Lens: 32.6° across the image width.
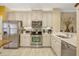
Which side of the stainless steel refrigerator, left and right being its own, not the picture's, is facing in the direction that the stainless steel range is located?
left

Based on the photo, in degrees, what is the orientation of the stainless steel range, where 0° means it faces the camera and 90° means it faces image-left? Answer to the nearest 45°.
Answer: approximately 0°

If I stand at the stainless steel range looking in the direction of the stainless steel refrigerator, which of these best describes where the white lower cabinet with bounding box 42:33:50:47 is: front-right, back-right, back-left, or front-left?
back-left

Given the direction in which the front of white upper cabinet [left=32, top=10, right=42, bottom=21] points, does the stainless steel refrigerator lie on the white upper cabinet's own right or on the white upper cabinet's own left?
on the white upper cabinet's own right

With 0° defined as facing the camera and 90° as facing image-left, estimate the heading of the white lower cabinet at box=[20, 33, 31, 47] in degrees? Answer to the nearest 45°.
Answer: approximately 0°

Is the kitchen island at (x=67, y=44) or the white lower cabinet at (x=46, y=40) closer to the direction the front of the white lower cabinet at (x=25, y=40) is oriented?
the kitchen island
